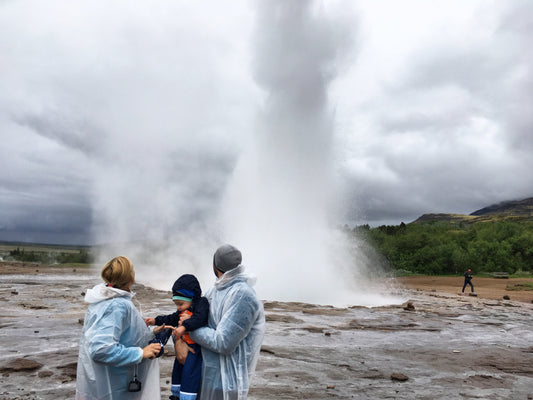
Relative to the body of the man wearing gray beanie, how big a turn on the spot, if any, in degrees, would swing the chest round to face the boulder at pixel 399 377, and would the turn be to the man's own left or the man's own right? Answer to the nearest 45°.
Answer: approximately 135° to the man's own right

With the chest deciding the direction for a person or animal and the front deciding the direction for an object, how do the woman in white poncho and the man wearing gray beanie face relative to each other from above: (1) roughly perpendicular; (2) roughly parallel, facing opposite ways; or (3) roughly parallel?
roughly parallel, facing opposite ways

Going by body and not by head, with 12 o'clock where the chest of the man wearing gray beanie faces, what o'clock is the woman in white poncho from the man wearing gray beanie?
The woman in white poncho is roughly at 12 o'clock from the man wearing gray beanie.

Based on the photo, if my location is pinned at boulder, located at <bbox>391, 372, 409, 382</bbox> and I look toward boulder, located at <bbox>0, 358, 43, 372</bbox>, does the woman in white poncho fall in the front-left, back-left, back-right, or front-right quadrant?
front-left

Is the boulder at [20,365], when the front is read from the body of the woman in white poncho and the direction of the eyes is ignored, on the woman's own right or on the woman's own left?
on the woman's own left

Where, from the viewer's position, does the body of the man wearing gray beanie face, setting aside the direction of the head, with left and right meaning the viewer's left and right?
facing to the left of the viewer

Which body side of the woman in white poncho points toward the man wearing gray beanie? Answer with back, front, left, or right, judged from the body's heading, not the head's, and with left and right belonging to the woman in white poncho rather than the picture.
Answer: front

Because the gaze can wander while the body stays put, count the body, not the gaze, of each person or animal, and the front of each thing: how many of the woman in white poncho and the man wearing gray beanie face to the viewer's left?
1

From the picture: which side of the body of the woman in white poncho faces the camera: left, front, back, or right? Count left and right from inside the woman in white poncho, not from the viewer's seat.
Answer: right

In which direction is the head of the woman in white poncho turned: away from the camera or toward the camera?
away from the camera
